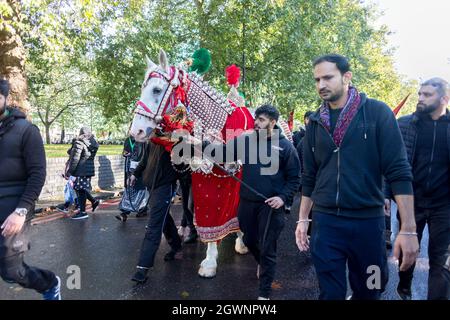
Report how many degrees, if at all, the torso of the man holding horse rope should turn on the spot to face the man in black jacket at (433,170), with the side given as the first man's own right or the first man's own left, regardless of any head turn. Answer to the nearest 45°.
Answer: approximately 135° to the first man's own left

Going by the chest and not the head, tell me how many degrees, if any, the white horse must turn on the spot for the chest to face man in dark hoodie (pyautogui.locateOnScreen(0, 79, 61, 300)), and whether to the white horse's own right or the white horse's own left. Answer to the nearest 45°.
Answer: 0° — it already faces them

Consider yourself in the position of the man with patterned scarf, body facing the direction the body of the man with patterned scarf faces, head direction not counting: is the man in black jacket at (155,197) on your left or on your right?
on your right

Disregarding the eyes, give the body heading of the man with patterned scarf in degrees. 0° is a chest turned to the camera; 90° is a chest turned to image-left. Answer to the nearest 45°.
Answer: approximately 45°

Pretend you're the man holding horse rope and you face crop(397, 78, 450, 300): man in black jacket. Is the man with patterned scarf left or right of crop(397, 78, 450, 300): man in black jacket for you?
right

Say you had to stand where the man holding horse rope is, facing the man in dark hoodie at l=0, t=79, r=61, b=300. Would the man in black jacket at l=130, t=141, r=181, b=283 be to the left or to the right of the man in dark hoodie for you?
right

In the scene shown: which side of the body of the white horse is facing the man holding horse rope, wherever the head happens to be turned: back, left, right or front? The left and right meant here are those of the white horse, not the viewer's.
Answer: left

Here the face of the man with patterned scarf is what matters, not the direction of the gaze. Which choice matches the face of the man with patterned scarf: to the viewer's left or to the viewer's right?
to the viewer's left
